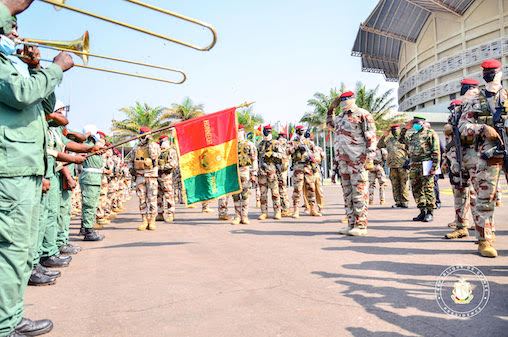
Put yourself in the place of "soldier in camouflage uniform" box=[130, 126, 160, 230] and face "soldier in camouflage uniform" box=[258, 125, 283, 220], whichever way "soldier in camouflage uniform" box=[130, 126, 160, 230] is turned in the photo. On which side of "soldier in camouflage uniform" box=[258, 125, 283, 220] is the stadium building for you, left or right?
left

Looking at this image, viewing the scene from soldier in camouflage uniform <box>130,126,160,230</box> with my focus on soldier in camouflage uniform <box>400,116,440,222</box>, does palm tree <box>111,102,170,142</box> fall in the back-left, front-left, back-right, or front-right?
back-left

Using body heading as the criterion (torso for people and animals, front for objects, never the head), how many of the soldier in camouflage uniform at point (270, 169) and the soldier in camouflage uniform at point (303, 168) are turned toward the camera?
2

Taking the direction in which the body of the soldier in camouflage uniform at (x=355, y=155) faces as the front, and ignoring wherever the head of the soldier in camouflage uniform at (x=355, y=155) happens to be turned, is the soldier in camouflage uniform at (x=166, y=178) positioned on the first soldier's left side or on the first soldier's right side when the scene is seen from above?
on the first soldier's right side

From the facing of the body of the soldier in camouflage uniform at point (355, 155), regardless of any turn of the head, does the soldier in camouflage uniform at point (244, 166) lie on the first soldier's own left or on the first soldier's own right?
on the first soldier's own right

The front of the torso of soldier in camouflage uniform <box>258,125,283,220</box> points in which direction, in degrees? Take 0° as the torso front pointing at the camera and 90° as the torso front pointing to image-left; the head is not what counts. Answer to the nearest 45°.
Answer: approximately 0°

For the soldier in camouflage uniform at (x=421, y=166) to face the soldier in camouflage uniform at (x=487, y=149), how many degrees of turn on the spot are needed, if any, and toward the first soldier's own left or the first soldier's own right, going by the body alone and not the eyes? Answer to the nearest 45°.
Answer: approximately 45° to the first soldier's own left

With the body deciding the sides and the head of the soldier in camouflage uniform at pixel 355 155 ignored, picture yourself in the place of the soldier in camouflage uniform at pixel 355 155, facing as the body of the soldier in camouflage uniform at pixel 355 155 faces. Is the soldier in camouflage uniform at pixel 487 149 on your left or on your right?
on your left

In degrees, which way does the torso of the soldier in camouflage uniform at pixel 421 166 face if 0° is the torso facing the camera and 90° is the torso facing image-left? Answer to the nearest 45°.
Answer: approximately 45°
